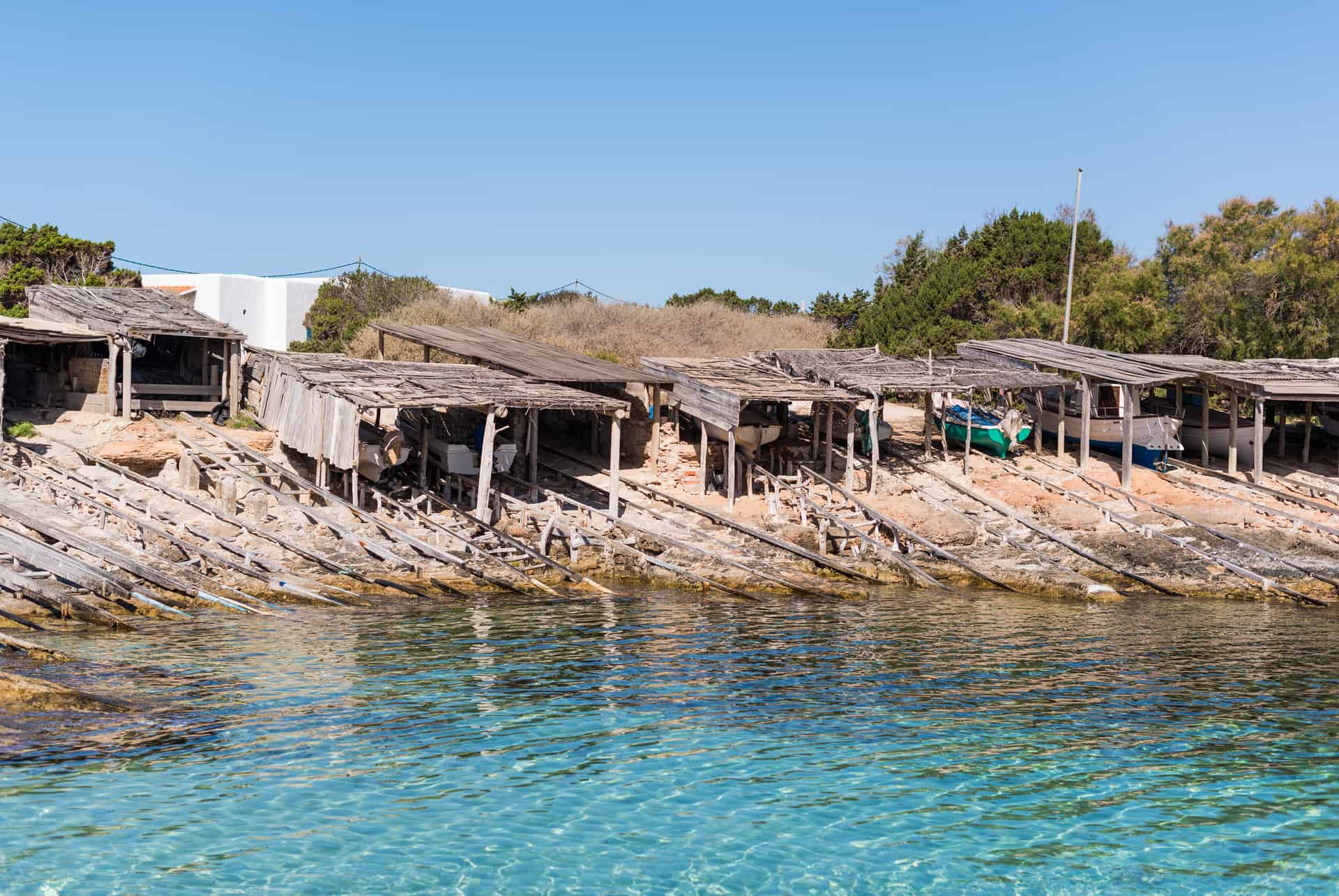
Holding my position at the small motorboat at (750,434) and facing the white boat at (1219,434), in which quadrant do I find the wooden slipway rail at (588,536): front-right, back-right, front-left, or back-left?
back-right

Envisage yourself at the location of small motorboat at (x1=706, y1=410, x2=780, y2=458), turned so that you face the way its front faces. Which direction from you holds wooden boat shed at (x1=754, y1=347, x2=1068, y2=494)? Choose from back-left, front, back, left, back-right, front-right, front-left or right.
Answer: right

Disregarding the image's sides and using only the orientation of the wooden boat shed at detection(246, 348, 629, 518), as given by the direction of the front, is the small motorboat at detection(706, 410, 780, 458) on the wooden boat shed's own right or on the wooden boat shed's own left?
on the wooden boat shed's own left

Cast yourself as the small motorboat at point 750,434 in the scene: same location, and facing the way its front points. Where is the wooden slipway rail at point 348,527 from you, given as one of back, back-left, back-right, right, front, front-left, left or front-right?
left

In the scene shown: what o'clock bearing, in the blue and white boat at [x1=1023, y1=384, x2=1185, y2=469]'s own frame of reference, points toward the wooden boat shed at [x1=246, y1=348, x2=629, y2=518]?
The wooden boat shed is roughly at 9 o'clock from the blue and white boat.

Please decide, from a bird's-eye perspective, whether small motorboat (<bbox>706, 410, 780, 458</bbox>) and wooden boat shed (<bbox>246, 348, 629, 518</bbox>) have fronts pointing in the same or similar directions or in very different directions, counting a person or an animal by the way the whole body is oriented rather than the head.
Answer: very different directions
